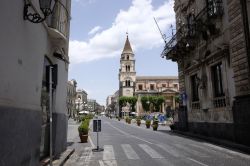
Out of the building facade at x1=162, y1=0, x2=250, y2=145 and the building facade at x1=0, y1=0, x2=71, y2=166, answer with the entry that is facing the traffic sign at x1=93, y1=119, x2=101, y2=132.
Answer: the building facade at x1=162, y1=0, x2=250, y2=145

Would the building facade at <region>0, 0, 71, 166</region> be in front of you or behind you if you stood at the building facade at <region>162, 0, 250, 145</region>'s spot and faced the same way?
in front

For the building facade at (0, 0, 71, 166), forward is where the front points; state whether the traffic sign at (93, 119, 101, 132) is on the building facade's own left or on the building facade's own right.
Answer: on the building facade's own left

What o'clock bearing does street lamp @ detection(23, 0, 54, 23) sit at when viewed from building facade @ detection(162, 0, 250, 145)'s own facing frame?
The street lamp is roughly at 11 o'clock from the building facade.

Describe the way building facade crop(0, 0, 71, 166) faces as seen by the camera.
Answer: facing the viewer and to the right of the viewer

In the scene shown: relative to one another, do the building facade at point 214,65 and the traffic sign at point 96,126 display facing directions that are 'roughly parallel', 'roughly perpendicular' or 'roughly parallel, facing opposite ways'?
roughly perpendicular

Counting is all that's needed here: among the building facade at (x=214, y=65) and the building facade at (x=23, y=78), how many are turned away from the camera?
0

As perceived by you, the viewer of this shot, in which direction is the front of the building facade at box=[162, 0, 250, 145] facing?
facing the viewer and to the left of the viewer
